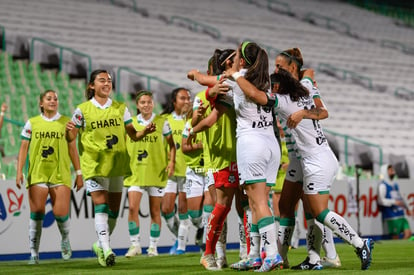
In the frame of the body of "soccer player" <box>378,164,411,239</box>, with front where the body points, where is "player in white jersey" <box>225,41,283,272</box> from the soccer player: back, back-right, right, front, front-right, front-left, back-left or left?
front-right

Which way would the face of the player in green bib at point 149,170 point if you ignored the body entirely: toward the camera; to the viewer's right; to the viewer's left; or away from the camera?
toward the camera

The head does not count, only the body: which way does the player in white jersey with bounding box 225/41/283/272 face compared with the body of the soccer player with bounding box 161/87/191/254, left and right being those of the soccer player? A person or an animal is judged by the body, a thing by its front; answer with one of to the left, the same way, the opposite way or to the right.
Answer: the opposite way

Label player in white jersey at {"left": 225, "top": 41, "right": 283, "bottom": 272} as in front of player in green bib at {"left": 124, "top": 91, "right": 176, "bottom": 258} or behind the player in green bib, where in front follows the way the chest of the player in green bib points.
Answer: in front

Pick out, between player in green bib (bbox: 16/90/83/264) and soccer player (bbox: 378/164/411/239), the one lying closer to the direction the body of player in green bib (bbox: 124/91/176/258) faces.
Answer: the player in green bib

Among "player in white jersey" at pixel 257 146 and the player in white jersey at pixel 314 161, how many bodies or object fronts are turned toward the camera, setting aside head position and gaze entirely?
0

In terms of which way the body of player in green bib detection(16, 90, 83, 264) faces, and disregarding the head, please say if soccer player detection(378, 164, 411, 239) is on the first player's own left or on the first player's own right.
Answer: on the first player's own left

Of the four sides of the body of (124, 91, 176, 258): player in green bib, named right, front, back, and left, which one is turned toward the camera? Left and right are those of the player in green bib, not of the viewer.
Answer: front

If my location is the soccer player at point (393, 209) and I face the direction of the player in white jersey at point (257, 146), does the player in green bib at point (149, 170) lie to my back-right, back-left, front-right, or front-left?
front-right

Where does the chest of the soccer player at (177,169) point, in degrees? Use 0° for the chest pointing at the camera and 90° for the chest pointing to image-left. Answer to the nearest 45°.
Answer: approximately 315°

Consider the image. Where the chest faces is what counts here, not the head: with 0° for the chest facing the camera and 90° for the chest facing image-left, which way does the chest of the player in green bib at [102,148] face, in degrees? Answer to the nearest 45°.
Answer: approximately 315°
